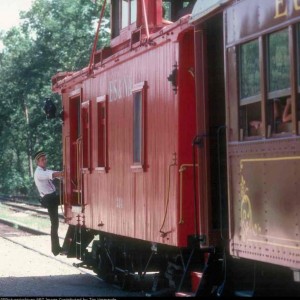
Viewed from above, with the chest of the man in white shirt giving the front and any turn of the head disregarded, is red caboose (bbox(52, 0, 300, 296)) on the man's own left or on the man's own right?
on the man's own right

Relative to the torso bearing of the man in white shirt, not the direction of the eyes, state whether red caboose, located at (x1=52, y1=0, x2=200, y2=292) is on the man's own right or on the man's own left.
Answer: on the man's own right

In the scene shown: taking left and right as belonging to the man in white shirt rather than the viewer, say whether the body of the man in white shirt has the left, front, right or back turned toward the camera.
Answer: right
